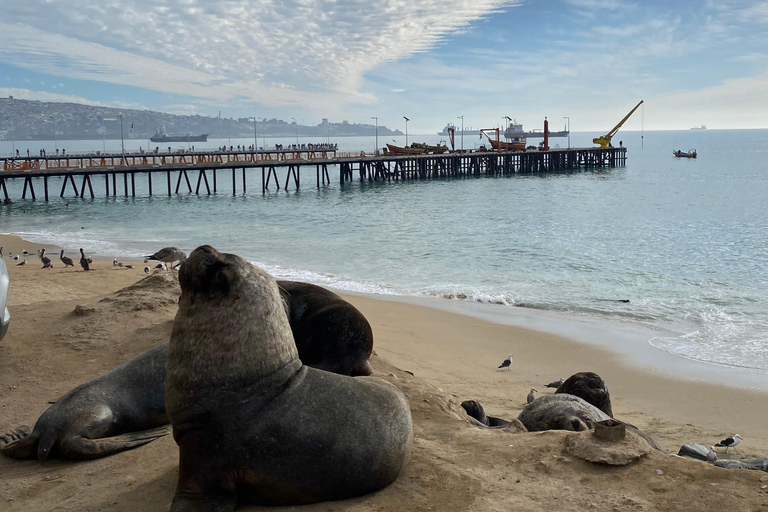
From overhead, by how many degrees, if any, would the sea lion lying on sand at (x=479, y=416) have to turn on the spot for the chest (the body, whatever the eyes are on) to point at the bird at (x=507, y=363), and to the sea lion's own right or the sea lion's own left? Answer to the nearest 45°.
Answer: approximately 90° to the sea lion's own right

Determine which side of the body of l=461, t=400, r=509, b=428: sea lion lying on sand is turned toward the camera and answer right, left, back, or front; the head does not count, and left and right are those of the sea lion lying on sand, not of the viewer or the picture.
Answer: left

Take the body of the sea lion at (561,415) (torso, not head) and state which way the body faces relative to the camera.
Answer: to the viewer's left

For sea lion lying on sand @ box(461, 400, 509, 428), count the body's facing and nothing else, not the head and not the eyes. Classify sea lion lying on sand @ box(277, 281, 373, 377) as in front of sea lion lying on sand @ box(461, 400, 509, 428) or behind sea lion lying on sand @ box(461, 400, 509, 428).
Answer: in front

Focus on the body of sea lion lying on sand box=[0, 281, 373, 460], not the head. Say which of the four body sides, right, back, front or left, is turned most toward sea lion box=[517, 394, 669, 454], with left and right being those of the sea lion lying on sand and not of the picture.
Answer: front

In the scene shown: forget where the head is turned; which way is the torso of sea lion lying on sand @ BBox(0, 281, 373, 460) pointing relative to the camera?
to the viewer's right

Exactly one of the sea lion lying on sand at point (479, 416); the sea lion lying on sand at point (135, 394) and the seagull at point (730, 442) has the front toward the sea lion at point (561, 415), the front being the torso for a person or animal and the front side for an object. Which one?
the sea lion lying on sand at point (135, 394)
